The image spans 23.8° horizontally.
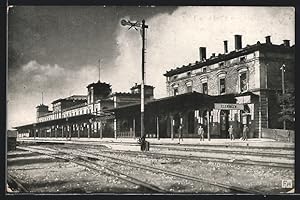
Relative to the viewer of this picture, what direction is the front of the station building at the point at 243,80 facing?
facing the viewer and to the left of the viewer
